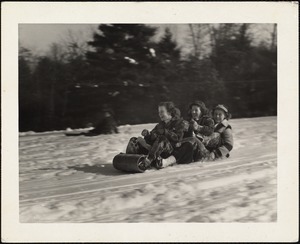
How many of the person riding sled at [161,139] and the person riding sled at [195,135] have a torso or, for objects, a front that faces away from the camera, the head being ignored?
0

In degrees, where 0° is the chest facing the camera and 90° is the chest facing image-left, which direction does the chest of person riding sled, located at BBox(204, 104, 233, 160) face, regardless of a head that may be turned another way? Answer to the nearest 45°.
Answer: approximately 45°

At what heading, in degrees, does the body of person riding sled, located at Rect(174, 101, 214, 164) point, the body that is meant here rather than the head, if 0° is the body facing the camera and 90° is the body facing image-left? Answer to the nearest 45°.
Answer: approximately 45°

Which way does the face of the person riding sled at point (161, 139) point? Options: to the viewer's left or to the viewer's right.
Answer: to the viewer's left
